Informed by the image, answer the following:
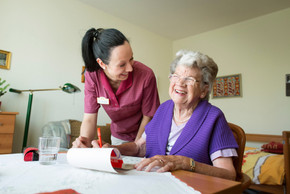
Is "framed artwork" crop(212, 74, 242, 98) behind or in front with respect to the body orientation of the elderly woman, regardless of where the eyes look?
behind

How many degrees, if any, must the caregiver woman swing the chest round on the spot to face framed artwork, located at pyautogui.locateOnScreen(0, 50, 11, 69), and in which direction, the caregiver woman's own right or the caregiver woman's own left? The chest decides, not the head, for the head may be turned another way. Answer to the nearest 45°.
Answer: approximately 135° to the caregiver woman's own right

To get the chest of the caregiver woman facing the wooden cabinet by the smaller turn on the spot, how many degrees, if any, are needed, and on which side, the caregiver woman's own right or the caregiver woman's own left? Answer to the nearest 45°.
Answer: approximately 135° to the caregiver woman's own right

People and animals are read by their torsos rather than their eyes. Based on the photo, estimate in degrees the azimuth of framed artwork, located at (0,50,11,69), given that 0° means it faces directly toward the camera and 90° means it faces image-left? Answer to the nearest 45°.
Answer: approximately 315°

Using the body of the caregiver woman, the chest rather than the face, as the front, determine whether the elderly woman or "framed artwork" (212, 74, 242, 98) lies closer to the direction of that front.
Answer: the elderly woman

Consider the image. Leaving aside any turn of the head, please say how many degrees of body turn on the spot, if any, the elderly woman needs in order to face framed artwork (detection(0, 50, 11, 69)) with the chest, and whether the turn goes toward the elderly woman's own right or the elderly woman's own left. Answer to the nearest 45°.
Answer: approximately 90° to the elderly woman's own right

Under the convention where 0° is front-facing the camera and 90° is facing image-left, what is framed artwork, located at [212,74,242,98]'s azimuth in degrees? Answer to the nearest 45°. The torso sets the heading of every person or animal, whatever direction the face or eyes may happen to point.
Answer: approximately 45°

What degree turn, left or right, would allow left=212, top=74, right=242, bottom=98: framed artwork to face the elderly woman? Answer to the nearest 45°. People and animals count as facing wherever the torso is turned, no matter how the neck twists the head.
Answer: approximately 45° to its left
